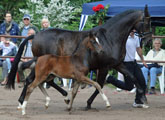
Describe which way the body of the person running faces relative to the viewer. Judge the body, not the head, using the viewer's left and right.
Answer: facing to the right of the viewer

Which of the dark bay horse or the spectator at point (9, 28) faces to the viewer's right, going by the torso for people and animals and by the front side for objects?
the dark bay horse

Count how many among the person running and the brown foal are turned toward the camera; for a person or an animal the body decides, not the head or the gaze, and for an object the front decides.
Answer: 0

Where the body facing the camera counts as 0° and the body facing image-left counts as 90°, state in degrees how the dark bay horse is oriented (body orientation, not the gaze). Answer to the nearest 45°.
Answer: approximately 270°

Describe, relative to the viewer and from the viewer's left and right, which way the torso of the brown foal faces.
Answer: facing to the right of the viewer
